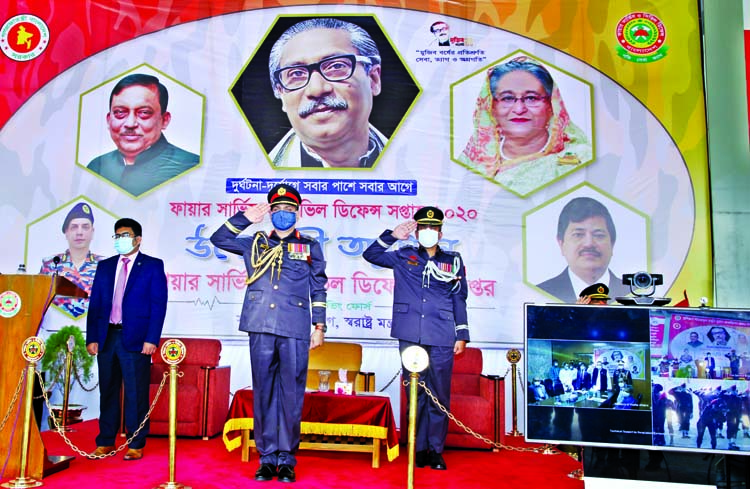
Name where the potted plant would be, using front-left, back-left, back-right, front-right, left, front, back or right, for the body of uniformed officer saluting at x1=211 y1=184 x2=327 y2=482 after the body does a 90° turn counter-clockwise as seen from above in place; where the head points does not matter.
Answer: back-left

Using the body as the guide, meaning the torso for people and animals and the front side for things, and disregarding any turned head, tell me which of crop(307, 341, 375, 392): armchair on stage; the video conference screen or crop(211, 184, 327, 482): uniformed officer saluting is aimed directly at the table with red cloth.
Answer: the armchair on stage

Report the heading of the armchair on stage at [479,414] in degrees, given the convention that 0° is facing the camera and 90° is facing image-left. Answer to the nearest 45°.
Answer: approximately 0°
